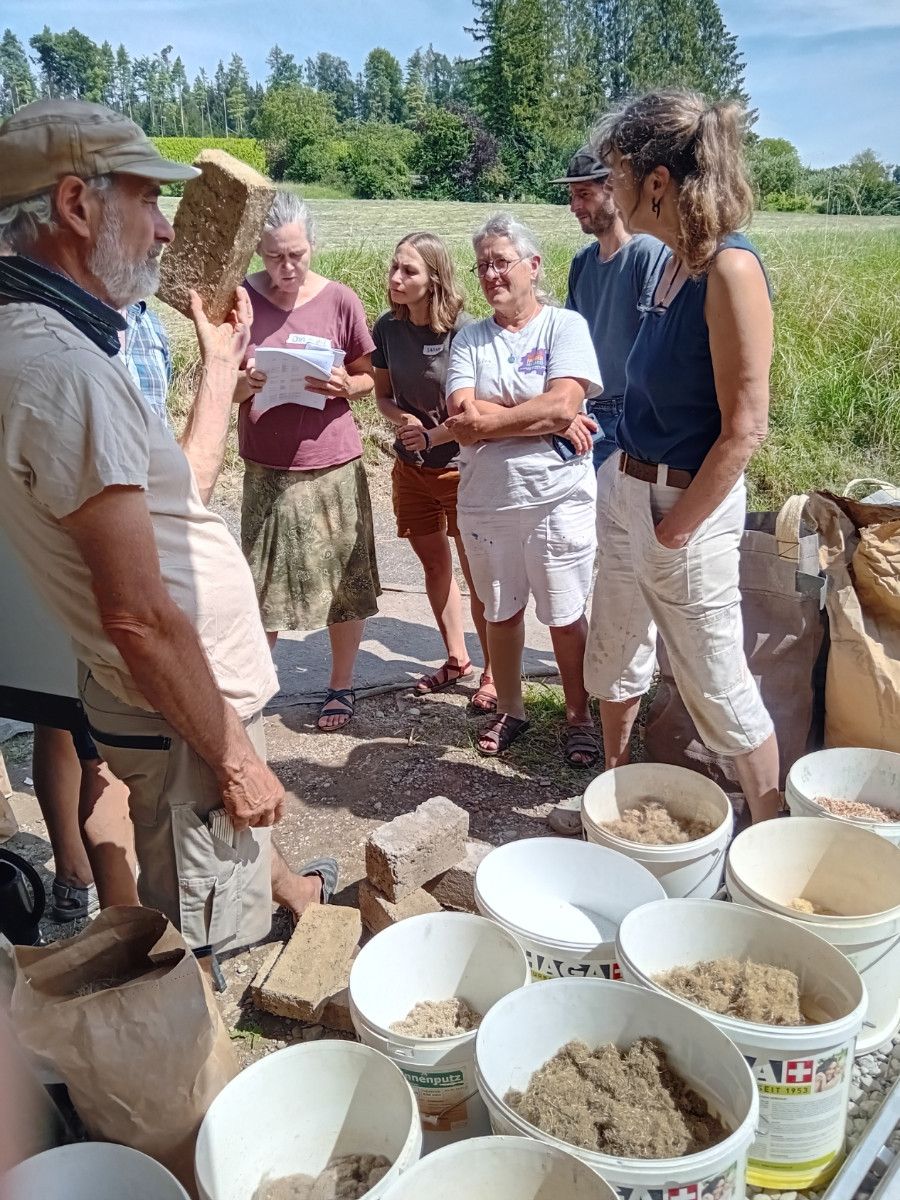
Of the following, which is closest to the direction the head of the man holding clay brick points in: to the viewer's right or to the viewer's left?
to the viewer's right

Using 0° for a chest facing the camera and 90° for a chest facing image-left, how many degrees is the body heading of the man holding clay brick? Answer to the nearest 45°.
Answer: approximately 270°

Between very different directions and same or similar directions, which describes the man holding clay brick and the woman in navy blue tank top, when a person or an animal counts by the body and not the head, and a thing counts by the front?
very different directions

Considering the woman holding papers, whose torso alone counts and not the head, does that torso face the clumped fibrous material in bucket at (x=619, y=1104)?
yes

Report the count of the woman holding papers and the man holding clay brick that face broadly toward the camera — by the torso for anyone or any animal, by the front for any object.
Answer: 1

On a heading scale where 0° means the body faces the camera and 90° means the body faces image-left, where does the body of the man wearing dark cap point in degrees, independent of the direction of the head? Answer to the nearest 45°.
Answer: approximately 45°

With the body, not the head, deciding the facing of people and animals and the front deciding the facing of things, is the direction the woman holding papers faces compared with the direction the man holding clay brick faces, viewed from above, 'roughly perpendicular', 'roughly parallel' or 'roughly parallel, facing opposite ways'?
roughly perpendicular

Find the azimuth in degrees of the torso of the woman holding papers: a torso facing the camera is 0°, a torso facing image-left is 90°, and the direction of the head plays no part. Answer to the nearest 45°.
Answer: approximately 0°

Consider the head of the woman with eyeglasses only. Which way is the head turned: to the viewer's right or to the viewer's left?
to the viewer's left
